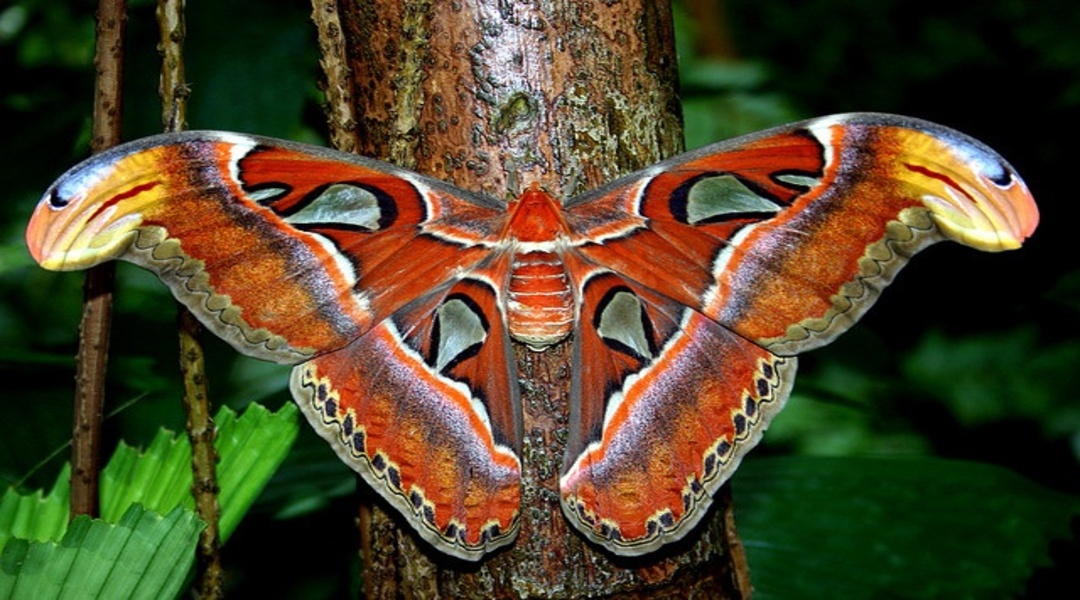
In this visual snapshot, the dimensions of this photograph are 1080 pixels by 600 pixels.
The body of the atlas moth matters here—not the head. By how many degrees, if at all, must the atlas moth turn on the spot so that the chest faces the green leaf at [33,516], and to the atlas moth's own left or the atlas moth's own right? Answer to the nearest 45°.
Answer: approximately 90° to the atlas moth's own left

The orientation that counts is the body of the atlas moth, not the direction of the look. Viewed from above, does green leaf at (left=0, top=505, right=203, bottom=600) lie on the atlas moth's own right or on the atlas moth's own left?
on the atlas moth's own left

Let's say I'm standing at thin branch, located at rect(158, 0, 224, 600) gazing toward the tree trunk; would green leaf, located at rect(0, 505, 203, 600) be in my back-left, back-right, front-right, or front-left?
back-right
